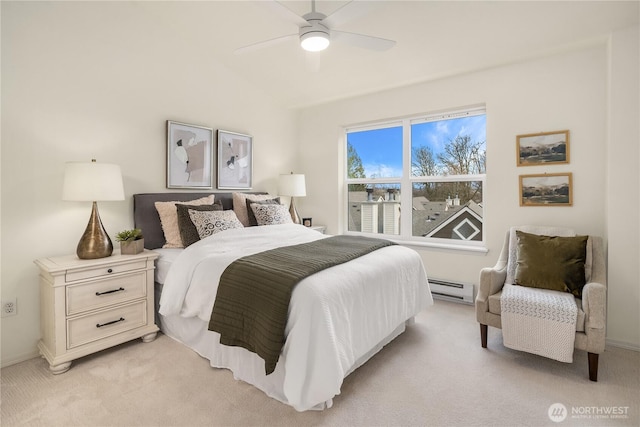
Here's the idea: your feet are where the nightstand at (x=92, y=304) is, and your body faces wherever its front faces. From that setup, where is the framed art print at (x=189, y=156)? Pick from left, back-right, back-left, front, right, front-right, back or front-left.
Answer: left

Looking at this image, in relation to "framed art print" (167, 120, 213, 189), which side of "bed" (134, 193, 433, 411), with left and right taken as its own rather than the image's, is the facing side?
back

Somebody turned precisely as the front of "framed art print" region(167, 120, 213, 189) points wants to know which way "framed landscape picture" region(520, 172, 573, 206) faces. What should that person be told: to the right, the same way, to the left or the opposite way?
to the right

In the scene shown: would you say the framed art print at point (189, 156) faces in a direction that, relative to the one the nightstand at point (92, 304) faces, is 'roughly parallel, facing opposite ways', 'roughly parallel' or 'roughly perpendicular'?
roughly parallel

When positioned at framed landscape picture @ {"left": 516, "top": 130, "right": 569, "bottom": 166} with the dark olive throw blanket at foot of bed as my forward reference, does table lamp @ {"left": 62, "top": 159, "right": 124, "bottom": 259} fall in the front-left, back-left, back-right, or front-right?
front-right

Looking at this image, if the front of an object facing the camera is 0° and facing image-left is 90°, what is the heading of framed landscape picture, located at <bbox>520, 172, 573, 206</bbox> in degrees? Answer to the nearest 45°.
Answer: approximately 0°

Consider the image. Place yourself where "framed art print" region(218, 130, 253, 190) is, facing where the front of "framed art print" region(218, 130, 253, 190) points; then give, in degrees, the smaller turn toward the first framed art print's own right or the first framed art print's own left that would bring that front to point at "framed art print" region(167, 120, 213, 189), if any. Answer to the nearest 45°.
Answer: approximately 90° to the first framed art print's own right

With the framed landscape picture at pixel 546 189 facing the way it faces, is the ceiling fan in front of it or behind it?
in front

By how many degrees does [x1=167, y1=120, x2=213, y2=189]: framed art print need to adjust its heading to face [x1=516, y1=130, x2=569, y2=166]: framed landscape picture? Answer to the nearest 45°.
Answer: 0° — it already faces it

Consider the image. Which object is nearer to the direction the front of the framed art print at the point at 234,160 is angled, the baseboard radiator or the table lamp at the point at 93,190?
the baseboard radiator

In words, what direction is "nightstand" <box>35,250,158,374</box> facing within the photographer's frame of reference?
facing the viewer and to the right of the viewer

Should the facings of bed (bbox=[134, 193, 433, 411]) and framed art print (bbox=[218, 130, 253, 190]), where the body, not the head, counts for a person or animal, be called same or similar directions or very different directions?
same or similar directions

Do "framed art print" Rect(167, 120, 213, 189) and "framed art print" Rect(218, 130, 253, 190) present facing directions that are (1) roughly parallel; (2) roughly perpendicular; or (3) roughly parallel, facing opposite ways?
roughly parallel

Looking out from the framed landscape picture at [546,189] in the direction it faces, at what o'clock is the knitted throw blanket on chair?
The knitted throw blanket on chair is roughly at 12 o'clock from the framed landscape picture.

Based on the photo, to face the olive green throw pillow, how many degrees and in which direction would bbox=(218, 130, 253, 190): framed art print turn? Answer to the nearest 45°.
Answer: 0° — it already faces it

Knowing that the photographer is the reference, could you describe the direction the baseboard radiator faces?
facing the viewer and to the left of the viewer

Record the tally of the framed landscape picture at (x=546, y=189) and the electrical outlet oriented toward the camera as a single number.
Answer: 2

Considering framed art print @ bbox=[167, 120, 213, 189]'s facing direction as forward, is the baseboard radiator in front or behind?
in front
